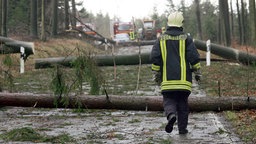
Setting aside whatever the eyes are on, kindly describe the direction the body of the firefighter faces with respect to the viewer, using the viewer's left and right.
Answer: facing away from the viewer

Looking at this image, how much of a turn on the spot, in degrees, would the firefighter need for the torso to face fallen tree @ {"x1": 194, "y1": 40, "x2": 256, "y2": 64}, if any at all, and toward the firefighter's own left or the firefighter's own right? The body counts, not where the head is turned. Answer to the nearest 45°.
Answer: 0° — they already face it
